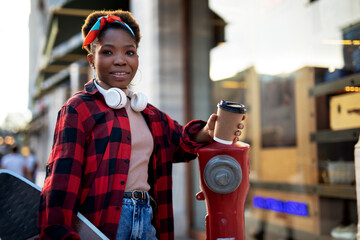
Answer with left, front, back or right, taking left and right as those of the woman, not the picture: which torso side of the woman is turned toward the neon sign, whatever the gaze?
left

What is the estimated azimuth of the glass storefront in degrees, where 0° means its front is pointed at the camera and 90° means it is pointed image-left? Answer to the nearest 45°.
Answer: approximately 45°

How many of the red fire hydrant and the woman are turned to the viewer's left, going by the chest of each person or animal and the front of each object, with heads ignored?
0

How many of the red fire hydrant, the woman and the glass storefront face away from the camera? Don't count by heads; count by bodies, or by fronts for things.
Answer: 0

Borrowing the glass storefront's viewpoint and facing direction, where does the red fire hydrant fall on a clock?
The red fire hydrant is roughly at 11 o'clock from the glass storefront.

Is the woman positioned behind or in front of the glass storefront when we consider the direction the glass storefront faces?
in front

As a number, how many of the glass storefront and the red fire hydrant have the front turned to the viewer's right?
0

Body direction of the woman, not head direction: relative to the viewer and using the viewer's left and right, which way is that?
facing the viewer and to the right of the viewer

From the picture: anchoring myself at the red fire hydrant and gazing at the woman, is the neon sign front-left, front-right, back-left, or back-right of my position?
back-right

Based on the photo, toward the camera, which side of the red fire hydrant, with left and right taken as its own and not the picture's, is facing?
front

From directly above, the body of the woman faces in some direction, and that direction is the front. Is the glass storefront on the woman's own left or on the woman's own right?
on the woman's own left
